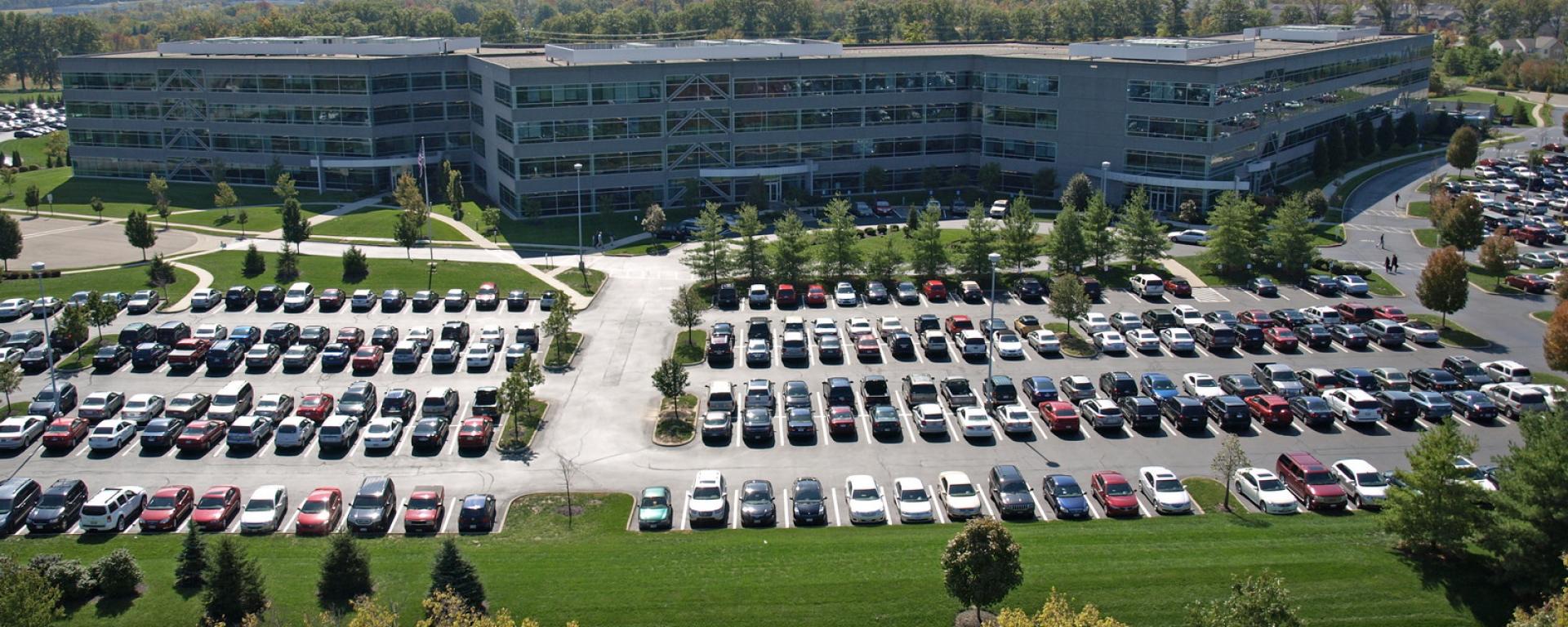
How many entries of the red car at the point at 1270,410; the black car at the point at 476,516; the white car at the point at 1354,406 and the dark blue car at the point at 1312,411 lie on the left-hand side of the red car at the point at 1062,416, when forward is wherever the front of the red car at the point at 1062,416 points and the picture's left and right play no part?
1

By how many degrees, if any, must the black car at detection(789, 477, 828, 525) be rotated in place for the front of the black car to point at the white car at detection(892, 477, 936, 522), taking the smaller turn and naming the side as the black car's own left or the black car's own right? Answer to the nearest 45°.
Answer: approximately 90° to the black car's own left

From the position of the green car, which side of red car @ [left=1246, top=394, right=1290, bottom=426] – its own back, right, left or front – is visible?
left

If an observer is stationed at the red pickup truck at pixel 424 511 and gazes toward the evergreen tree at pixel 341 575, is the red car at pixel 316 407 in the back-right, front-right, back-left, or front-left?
back-right

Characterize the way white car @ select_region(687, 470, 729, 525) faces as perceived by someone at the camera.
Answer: facing the viewer

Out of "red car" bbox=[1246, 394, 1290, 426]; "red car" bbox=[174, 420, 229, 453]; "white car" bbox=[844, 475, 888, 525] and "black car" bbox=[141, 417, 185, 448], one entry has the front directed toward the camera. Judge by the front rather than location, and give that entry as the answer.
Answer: the white car

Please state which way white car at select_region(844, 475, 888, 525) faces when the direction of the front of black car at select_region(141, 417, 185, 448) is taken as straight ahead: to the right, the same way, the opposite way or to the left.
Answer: the opposite way

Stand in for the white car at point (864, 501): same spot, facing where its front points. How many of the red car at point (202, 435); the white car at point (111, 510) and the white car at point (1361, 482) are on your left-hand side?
1

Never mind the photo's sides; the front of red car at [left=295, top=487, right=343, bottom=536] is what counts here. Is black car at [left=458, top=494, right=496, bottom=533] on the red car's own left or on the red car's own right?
on the red car's own left

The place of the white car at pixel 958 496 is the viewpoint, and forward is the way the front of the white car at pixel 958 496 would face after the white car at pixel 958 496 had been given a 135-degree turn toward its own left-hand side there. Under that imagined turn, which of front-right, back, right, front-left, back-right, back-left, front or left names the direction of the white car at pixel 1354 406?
front

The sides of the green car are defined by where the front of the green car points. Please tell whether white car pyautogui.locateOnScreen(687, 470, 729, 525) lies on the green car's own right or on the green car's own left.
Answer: on the green car's own left

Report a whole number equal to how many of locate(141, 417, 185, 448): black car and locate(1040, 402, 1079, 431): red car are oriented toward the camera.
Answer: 0

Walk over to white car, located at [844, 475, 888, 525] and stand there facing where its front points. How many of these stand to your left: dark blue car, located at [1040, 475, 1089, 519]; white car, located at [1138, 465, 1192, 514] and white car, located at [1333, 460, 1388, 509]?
3

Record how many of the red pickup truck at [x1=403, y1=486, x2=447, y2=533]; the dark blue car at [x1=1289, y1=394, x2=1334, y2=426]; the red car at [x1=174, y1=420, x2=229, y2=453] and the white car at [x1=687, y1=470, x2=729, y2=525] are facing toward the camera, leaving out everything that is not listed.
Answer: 2

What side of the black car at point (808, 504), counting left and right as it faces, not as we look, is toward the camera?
front

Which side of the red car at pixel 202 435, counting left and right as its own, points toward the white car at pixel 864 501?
right

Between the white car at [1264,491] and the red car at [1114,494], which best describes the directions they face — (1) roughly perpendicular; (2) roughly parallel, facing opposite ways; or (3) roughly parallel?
roughly parallel

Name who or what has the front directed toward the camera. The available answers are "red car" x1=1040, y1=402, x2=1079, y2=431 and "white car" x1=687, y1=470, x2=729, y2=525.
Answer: the white car

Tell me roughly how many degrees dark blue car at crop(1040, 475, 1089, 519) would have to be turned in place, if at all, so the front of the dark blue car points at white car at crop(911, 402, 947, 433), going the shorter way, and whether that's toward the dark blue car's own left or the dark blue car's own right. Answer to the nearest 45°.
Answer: approximately 180°

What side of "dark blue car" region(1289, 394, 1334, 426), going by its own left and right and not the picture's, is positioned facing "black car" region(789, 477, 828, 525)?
left

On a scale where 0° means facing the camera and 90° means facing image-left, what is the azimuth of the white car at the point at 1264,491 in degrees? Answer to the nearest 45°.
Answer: approximately 315°

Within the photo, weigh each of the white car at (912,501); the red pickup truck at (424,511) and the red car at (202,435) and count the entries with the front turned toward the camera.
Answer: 2
